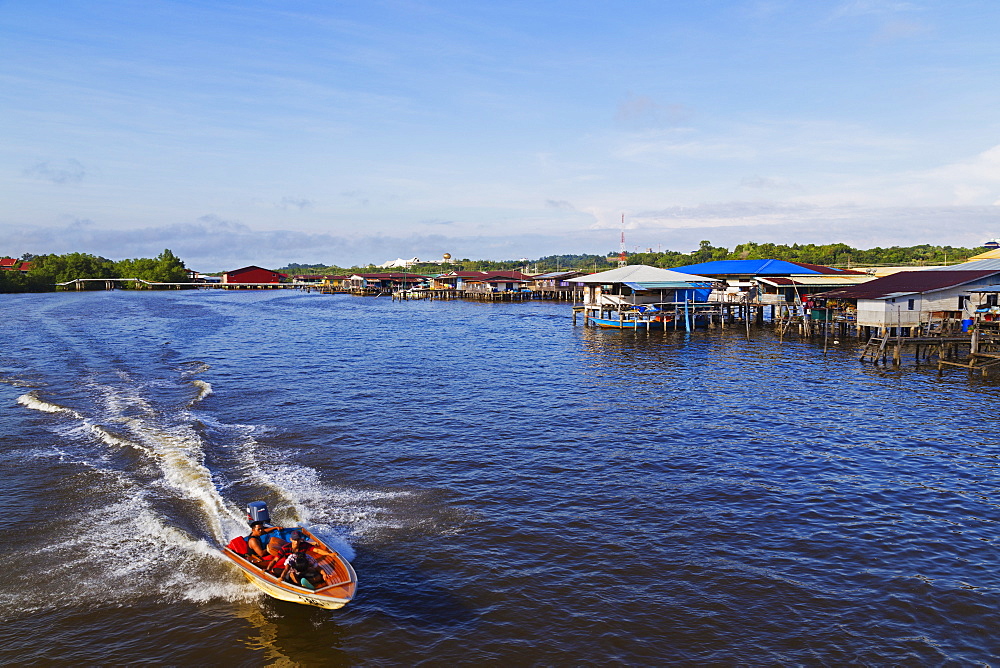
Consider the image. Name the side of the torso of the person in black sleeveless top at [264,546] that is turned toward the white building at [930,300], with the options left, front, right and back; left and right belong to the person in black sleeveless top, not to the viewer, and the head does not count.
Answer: left

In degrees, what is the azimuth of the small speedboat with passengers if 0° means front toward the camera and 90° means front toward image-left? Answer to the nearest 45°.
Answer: approximately 315°

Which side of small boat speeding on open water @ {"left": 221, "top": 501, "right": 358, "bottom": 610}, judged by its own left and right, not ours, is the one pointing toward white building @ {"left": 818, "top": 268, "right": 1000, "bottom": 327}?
left

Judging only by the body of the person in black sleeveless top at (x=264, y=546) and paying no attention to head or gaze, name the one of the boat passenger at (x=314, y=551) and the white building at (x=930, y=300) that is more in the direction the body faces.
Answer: the boat passenger

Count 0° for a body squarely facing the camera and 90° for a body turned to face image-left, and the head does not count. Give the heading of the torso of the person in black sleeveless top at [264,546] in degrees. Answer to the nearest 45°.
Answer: approximately 315°
